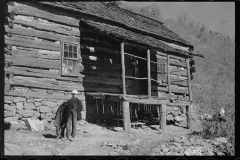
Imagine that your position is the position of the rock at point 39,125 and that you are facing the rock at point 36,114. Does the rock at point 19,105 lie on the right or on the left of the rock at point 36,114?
left

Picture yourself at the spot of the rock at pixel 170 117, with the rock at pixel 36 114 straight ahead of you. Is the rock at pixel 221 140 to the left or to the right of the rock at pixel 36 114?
left

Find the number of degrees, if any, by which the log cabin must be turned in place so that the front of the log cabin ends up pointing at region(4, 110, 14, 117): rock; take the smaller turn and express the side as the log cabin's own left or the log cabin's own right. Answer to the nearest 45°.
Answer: approximately 90° to the log cabin's own right
